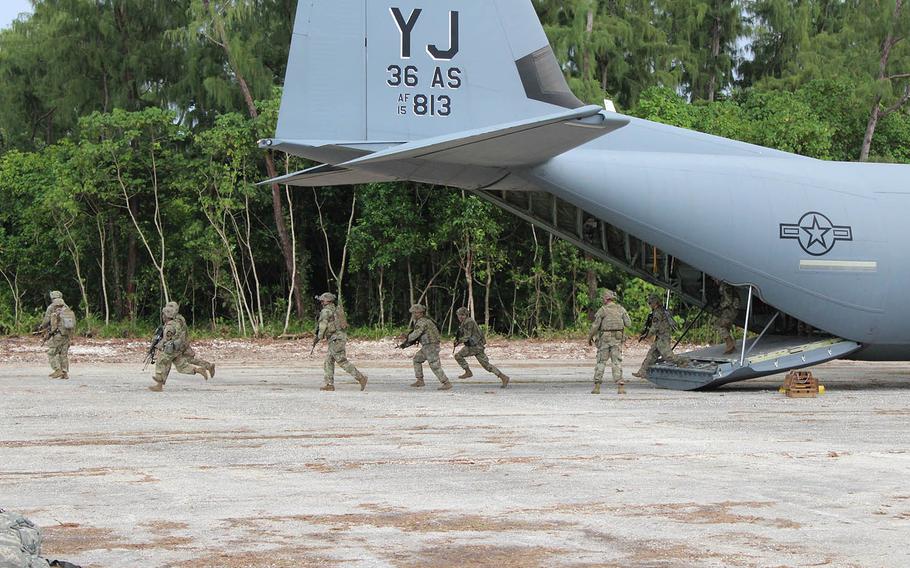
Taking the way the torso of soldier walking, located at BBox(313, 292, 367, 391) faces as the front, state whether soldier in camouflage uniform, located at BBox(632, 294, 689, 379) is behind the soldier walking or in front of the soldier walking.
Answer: behind

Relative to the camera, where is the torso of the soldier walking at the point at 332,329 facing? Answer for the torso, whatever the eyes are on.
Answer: to the viewer's left

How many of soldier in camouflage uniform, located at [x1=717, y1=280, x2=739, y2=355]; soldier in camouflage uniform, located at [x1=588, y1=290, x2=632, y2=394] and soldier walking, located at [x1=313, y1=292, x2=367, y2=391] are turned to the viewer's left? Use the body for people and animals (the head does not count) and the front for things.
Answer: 2

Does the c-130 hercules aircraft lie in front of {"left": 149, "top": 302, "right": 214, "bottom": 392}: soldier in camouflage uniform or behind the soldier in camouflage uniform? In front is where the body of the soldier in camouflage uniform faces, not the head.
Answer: behind

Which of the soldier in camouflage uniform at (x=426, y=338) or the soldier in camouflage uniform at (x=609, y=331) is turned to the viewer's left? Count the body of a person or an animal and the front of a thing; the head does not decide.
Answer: the soldier in camouflage uniform at (x=426, y=338)

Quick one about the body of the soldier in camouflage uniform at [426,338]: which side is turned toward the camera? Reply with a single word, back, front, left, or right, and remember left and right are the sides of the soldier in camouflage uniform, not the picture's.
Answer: left

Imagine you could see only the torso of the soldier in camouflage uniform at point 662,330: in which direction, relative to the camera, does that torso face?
to the viewer's left

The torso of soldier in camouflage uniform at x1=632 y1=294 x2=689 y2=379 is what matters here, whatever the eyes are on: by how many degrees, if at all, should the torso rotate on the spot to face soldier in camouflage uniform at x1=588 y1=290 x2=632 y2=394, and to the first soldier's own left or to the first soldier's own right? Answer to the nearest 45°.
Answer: approximately 45° to the first soldier's own left

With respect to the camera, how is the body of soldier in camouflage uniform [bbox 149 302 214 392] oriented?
to the viewer's left

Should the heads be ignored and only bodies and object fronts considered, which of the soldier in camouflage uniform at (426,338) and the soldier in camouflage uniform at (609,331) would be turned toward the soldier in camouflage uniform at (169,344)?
the soldier in camouflage uniform at (426,338)

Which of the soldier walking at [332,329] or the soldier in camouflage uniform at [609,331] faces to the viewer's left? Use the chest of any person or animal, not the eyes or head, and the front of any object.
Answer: the soldier walking

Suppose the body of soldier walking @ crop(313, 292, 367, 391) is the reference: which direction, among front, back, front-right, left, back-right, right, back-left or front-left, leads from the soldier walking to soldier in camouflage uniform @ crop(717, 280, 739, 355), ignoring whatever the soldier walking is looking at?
back

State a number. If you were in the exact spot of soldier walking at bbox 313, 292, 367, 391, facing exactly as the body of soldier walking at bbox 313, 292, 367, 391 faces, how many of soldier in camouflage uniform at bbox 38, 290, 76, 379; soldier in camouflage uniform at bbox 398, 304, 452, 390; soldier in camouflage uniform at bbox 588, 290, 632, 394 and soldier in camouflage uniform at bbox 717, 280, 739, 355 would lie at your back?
3

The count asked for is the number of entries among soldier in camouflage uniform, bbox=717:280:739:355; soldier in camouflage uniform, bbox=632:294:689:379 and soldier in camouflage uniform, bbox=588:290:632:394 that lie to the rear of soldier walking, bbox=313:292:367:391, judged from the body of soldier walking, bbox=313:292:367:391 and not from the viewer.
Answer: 3

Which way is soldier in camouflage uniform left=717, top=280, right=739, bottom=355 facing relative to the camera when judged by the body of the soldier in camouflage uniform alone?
to the viewer's left
